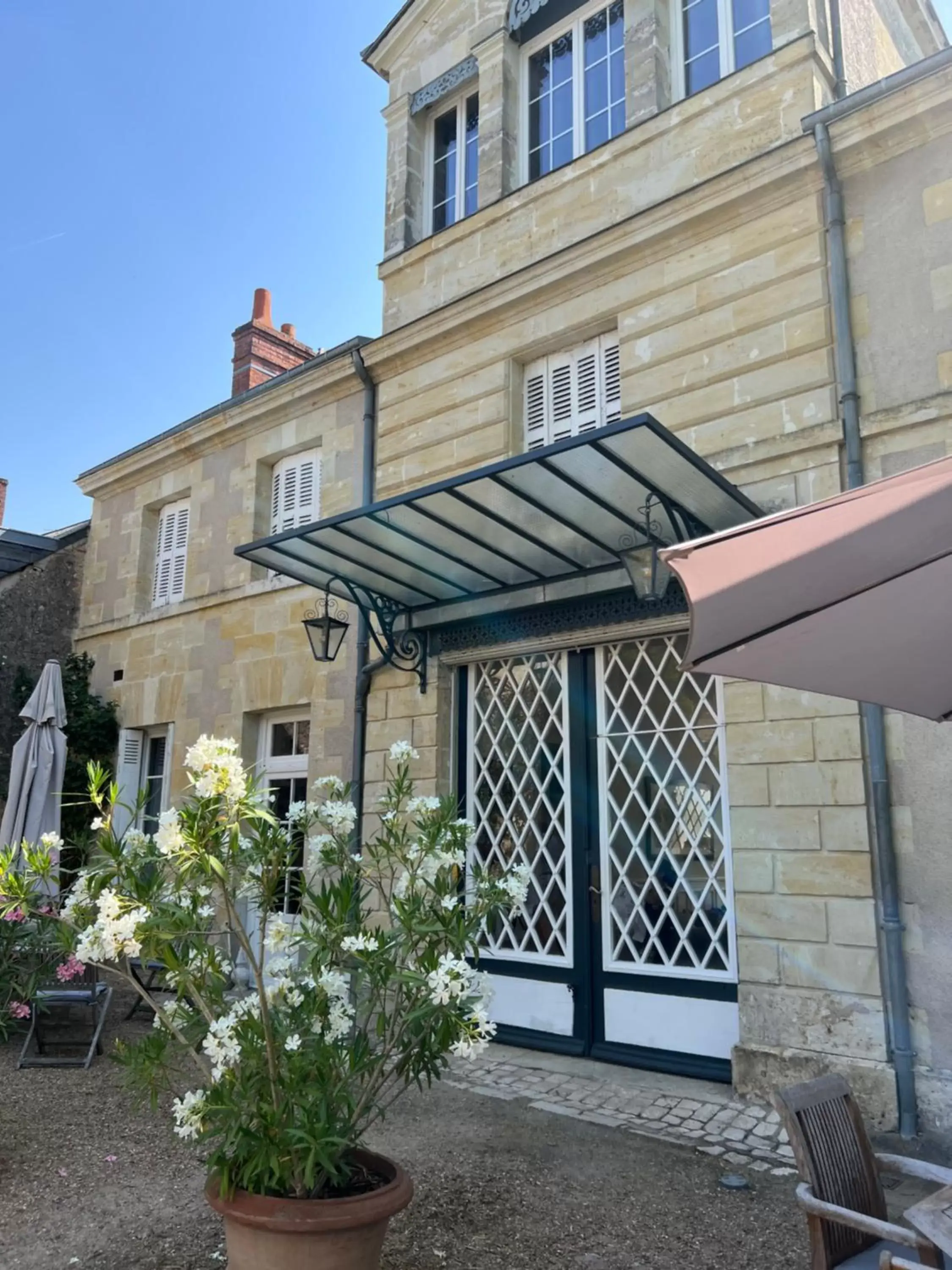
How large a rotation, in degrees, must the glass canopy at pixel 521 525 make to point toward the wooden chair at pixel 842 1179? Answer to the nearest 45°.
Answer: approximately 45° to its left

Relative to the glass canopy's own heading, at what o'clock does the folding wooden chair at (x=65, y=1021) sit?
The folding wooden chair is roughly at 2 o'clock from the glass canopy.

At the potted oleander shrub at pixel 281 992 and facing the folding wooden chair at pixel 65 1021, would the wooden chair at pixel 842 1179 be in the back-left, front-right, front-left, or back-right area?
back-right

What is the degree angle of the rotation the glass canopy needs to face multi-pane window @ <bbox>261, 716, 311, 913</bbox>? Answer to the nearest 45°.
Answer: approximately 90° to its right

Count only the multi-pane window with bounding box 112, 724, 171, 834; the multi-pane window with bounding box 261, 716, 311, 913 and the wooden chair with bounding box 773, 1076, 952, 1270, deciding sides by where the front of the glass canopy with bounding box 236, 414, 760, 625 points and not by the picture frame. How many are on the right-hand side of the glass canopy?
2

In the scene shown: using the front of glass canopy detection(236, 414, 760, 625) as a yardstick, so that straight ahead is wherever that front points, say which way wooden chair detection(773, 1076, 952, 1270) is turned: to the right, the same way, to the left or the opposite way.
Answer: to the left

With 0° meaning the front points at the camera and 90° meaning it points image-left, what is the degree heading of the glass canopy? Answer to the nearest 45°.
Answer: approximately 45°

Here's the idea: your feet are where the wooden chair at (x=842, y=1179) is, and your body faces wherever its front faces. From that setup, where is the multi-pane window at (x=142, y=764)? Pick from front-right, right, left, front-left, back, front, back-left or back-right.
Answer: back

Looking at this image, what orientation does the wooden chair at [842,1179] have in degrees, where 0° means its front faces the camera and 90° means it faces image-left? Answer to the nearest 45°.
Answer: approximately 315°

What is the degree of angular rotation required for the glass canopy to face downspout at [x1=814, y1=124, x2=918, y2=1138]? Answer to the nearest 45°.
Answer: approximately 135° to its left
